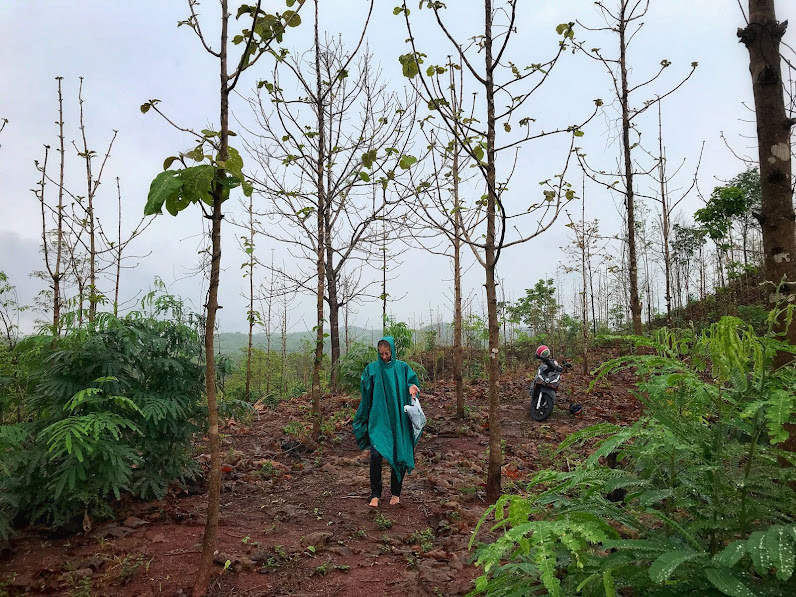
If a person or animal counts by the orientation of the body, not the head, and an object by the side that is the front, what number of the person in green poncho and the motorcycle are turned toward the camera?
2

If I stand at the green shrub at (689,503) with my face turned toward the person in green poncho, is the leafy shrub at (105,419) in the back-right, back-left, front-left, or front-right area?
front-left

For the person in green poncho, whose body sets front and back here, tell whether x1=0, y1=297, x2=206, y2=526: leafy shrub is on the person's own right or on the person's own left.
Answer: on the person's own right

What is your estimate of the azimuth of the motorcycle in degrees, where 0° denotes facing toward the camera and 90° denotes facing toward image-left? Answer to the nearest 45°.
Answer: approximately 0°

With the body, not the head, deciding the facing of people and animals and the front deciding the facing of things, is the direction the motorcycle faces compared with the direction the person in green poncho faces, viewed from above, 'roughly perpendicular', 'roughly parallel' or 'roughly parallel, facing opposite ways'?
roughly parallel

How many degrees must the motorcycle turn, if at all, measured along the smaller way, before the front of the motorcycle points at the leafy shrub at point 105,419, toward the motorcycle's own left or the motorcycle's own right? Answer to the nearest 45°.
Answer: approximately 45° to the motorcycle's own right

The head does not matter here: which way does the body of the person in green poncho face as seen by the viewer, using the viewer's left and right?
facing the viewer

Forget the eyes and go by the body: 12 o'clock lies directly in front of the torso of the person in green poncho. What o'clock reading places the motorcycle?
The motorcycle is roughly at 7 o'clock from the person in green poncho.

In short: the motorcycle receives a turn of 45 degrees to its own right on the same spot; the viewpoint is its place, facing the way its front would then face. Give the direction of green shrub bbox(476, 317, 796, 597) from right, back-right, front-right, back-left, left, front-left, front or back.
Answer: front-left

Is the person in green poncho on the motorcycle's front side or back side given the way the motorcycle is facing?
on the front side
